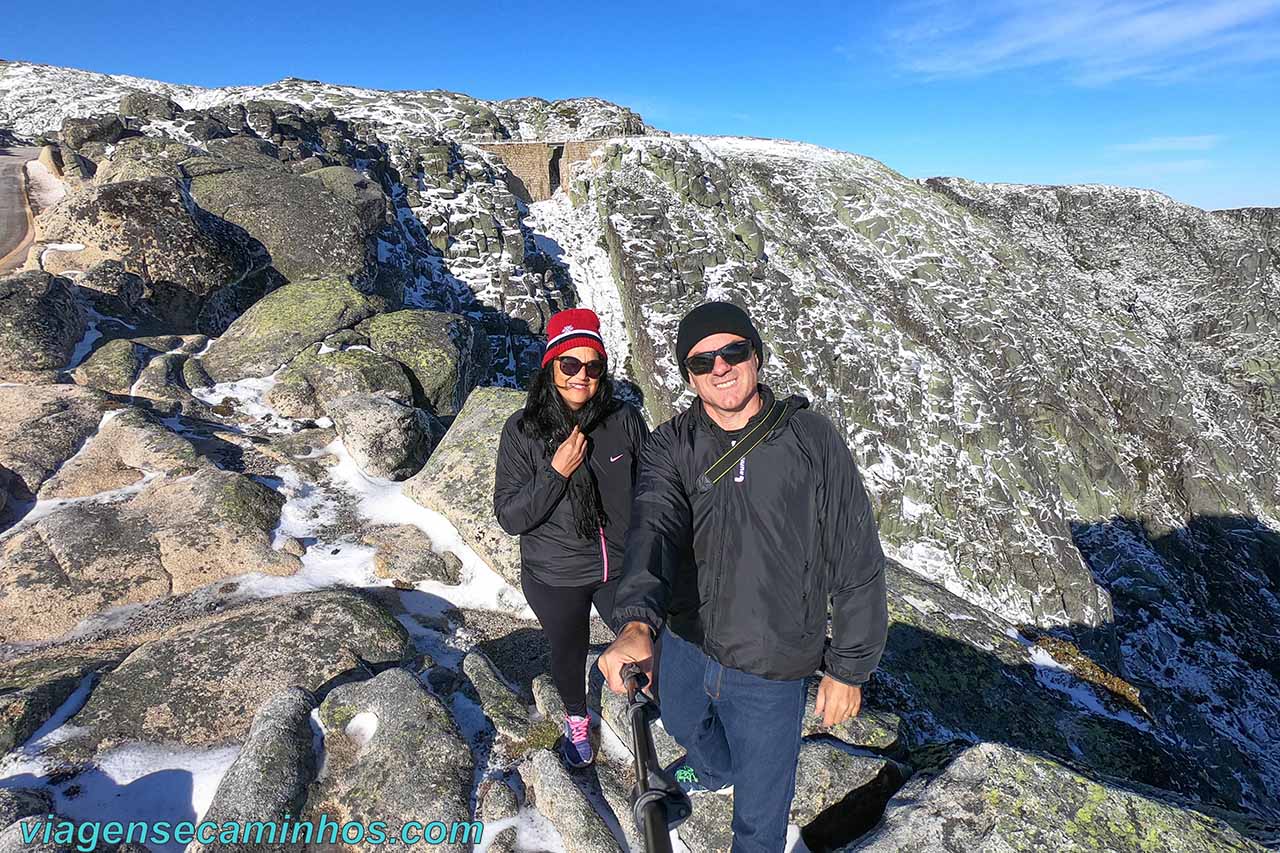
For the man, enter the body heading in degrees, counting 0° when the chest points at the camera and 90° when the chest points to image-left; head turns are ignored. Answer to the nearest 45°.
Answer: approximately 0°

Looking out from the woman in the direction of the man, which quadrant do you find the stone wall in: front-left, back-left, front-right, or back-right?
back-left

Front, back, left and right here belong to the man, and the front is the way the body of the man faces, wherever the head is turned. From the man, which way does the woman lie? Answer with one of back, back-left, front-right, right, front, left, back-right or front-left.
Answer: back-right

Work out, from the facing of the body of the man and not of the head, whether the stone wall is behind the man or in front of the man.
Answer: behind
